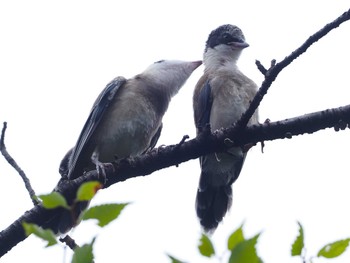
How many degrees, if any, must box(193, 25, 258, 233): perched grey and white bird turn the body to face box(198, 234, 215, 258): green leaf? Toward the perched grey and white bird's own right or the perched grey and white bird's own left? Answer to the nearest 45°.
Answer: approximately 45° to the perched grey and white bird's own right

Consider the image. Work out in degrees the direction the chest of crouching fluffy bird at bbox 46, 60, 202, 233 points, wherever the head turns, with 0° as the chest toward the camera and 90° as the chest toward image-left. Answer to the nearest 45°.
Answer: approximately 315°

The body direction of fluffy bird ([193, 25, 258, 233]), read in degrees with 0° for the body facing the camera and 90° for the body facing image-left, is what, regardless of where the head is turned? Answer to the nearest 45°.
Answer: approximately 315°

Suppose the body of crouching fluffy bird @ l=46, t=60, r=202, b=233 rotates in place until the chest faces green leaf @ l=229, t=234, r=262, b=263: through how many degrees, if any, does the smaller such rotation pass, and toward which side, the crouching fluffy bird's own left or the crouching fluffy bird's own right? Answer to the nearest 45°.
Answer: approximately 45° to the crouching fluffy bird's own right

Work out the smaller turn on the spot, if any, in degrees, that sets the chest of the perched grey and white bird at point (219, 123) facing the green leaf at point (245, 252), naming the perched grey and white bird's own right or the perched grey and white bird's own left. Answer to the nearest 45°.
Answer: approximately 45° to the perched grey and white bird's own right
